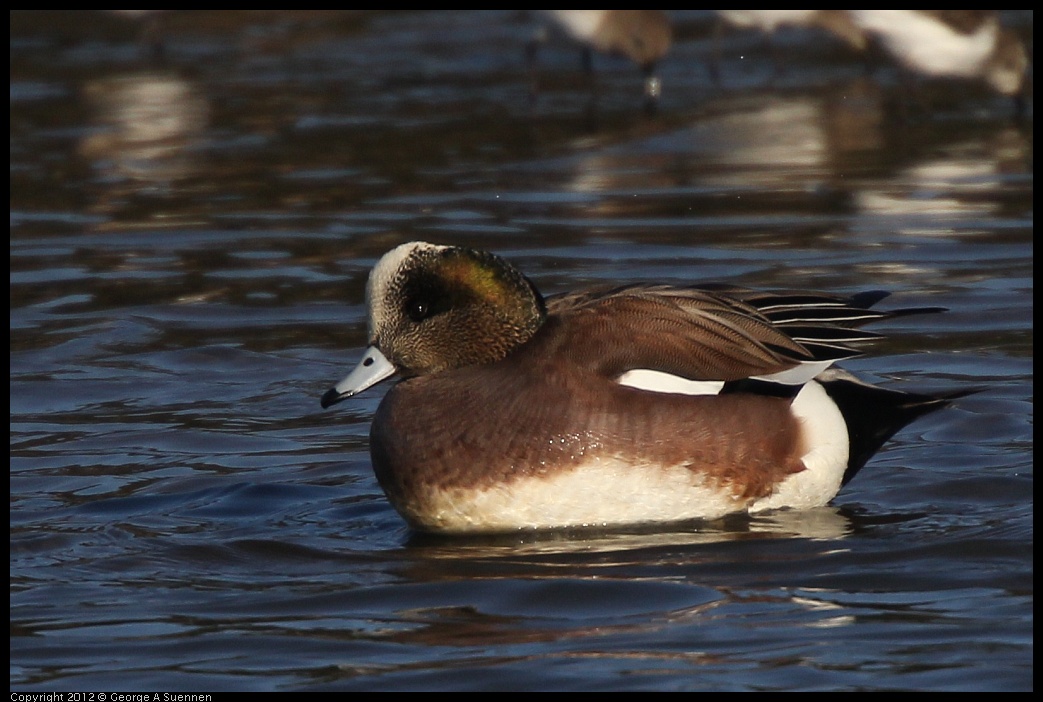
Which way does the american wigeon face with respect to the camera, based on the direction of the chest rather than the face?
to the viewer's left
